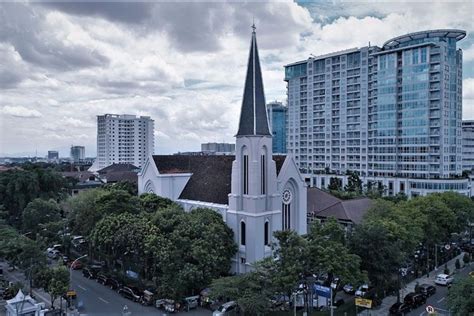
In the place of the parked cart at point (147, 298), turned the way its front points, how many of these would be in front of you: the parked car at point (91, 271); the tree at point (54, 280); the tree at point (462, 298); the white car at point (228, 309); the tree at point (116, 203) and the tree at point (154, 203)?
2

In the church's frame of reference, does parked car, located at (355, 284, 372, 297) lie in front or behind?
in front

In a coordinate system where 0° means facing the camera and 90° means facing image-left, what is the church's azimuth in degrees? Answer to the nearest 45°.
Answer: approximately 315°

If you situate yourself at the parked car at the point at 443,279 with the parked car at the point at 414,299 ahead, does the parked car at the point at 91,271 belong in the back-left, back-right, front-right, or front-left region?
front-right

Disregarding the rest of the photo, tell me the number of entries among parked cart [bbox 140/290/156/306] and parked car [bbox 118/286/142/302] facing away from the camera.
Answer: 0

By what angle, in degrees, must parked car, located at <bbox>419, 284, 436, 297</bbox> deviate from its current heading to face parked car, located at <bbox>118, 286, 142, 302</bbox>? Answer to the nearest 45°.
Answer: approximately 135° to its left

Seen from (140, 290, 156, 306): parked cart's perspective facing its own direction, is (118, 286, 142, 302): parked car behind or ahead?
behind
